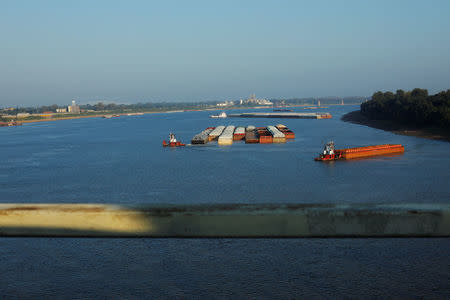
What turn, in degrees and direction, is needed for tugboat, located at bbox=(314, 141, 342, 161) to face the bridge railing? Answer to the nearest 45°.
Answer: approximately 90° to its right

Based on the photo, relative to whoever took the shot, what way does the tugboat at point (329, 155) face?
facing to the right of the viewer
